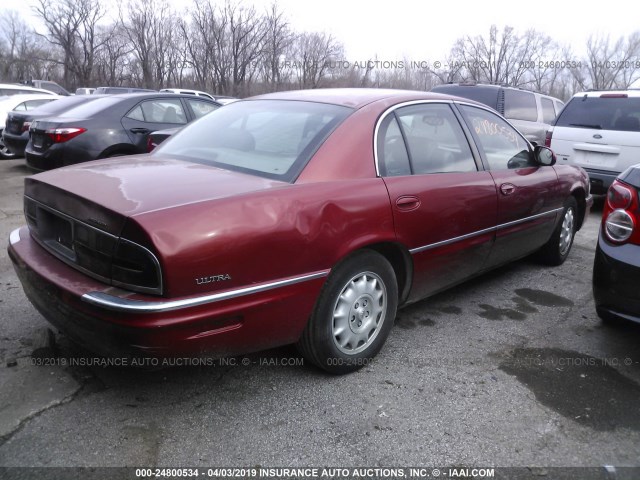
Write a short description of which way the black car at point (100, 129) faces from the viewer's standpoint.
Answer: facing away from the viewer and to the right of the viewer

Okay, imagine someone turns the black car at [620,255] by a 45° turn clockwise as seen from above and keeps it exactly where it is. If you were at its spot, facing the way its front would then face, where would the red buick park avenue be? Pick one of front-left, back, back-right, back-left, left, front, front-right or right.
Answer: back

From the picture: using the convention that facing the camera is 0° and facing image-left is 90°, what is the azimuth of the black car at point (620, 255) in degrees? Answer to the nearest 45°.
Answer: approximately 180°

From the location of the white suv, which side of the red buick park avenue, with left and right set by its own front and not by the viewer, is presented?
front

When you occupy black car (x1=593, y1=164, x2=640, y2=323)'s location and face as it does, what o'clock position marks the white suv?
The white suv is roughly at 12 o'clock from the black car.

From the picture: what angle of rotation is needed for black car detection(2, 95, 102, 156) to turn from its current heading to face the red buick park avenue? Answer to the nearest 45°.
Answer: approximately 135° to its right

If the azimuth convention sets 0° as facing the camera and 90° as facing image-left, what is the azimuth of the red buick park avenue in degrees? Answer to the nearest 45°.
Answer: approximately 225°

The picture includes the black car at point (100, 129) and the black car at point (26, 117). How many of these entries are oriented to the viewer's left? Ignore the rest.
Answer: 0

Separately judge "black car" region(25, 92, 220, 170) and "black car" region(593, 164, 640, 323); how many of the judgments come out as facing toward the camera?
0

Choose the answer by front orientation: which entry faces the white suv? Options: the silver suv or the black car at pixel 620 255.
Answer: the black car

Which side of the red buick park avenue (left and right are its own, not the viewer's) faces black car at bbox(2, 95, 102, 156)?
left

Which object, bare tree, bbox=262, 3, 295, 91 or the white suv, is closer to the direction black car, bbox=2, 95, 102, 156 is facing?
the bare tree
